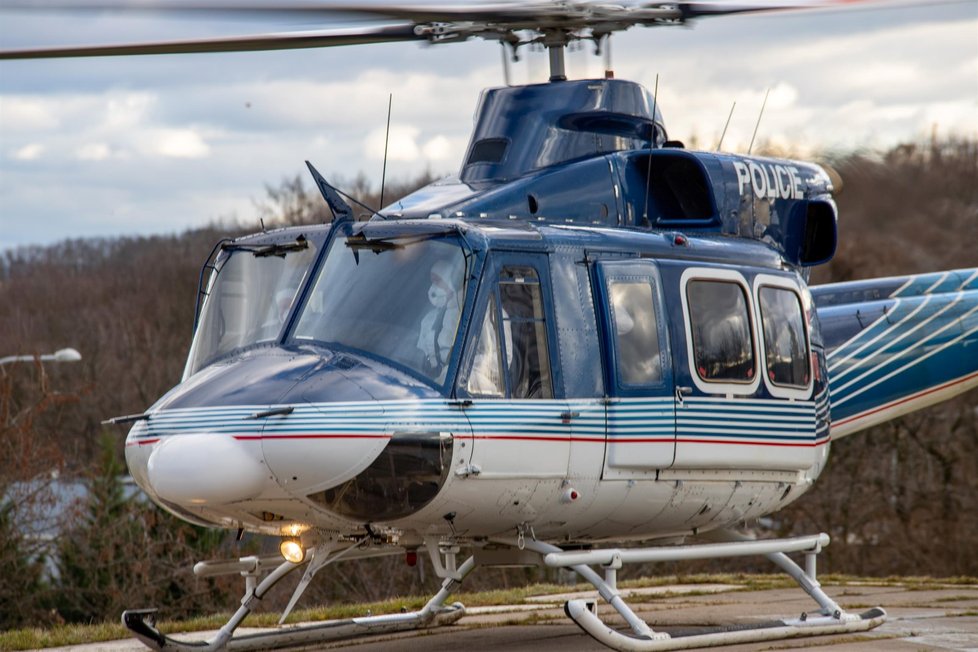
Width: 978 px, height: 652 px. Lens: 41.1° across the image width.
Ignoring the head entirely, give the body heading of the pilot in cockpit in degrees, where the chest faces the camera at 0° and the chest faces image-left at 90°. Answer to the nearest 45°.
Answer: approximately 45°
